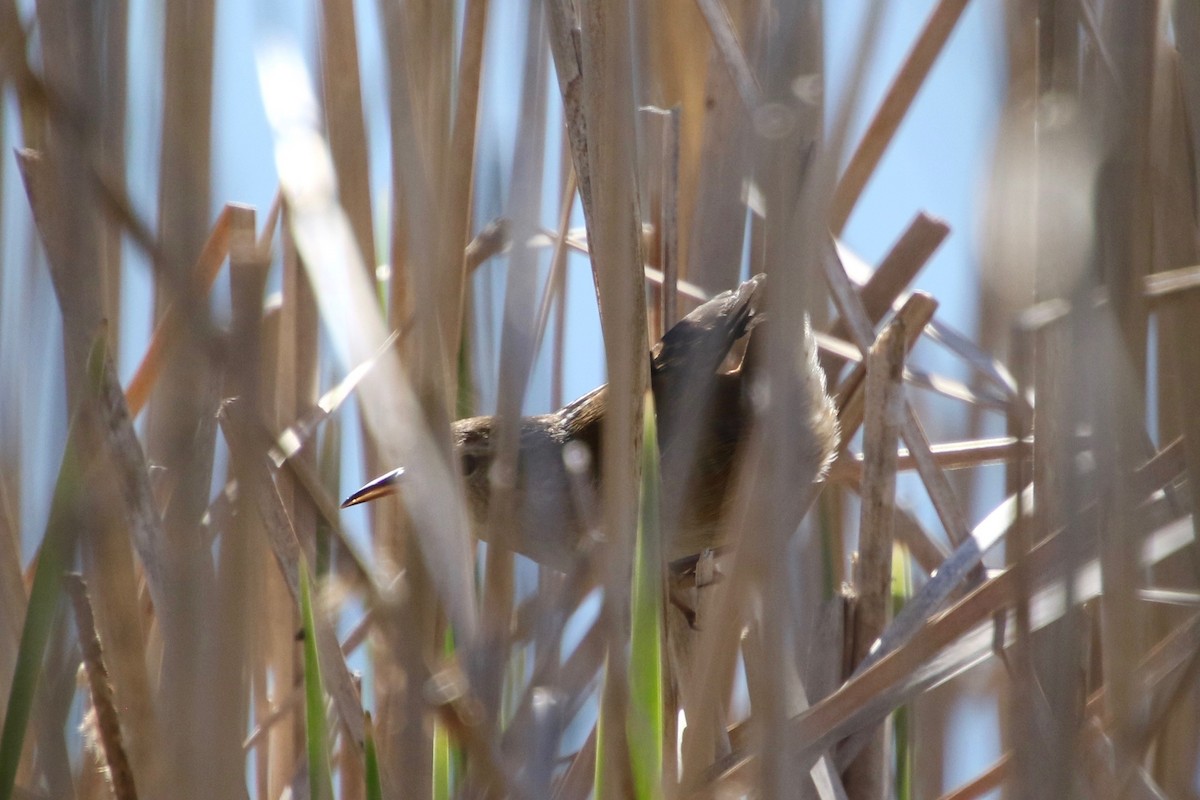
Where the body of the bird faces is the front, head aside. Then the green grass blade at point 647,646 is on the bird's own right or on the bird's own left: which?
on the bird's own left

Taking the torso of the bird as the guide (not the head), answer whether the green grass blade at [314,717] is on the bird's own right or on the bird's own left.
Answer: on the bird's own left

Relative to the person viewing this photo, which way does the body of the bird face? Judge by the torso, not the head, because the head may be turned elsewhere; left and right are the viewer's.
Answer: facing to the left of the viewer

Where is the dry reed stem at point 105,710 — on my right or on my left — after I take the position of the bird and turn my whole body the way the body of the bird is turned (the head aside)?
on my left

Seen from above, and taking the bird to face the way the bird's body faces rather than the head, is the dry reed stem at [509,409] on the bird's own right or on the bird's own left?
on the bird's own left
